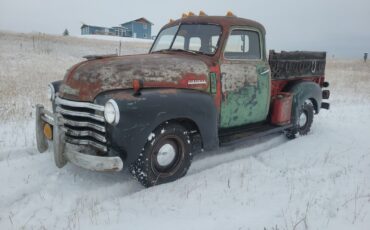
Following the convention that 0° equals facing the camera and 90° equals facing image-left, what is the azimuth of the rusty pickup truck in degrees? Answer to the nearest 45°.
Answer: approximately 45°
